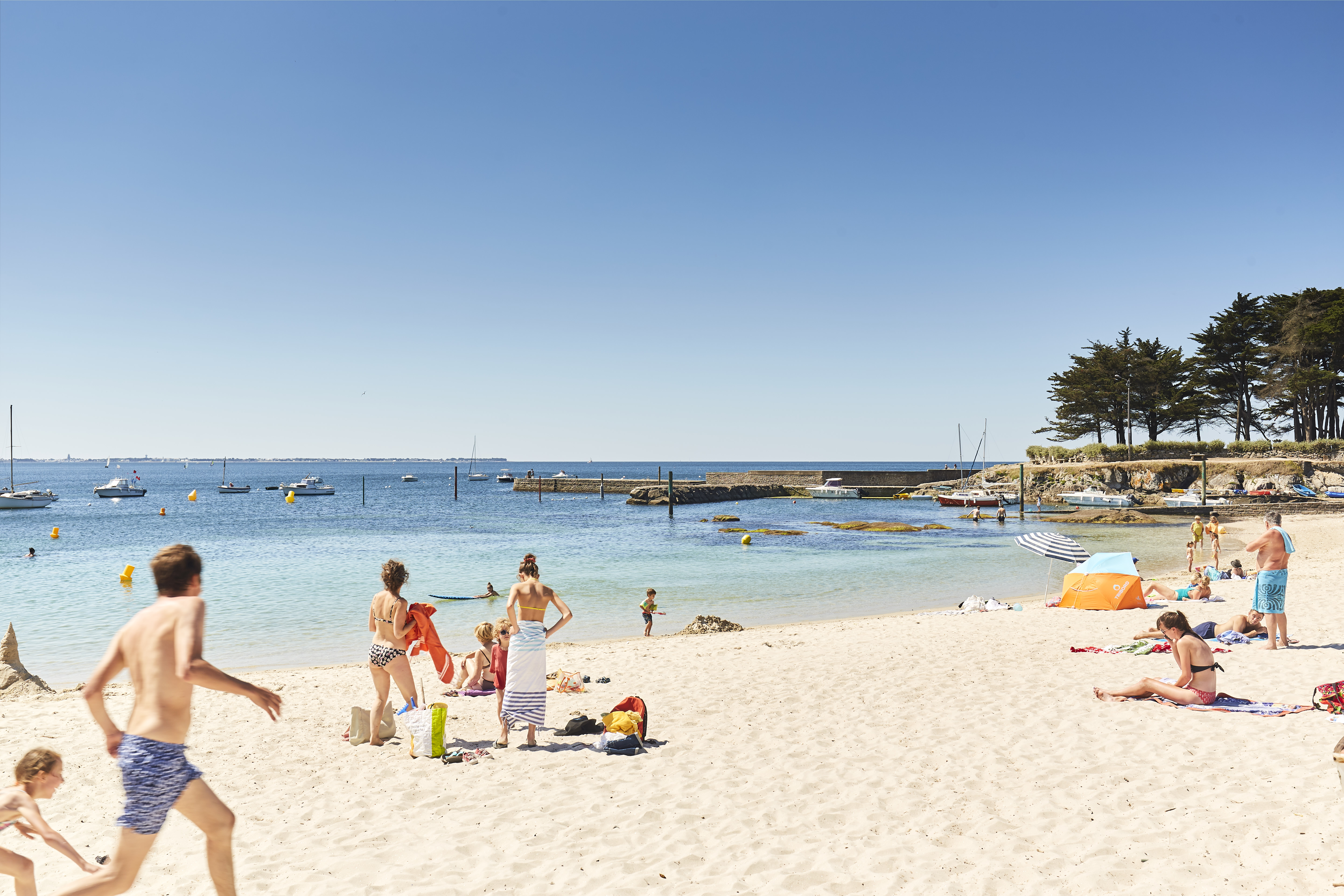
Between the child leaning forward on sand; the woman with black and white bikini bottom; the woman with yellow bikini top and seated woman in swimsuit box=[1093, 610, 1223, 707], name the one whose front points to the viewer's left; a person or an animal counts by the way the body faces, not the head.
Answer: the seated woman in swimsuit

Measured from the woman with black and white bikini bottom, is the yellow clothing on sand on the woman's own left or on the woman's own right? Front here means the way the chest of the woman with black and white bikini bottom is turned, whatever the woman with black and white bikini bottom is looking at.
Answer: on the woman's own right

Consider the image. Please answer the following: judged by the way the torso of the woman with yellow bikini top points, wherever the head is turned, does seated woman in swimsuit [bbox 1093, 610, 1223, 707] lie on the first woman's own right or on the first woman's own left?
on the first woman's own right

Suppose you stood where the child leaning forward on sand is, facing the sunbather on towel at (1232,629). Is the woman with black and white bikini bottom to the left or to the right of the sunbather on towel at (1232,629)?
left

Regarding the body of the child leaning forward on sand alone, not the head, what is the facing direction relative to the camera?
to the viewer's right

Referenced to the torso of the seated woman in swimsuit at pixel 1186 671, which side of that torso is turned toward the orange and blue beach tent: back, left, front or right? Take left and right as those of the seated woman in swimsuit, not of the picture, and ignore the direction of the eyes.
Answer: right

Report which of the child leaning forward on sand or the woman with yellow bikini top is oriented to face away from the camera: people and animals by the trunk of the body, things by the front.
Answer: the woman with yellow bikini top

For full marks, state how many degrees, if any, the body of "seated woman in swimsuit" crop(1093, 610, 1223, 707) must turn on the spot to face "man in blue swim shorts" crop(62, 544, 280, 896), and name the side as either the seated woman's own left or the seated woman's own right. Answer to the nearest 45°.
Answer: approximately 45° to the seated woman's own left

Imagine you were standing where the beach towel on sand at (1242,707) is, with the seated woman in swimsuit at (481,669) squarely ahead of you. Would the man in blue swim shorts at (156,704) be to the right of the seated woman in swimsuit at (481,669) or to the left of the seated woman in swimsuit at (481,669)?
left

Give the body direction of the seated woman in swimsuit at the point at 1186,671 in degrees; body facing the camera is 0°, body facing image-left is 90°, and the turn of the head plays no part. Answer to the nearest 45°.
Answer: approximately 90°

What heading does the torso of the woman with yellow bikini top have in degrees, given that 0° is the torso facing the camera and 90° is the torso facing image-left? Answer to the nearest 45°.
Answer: approximately 180°
